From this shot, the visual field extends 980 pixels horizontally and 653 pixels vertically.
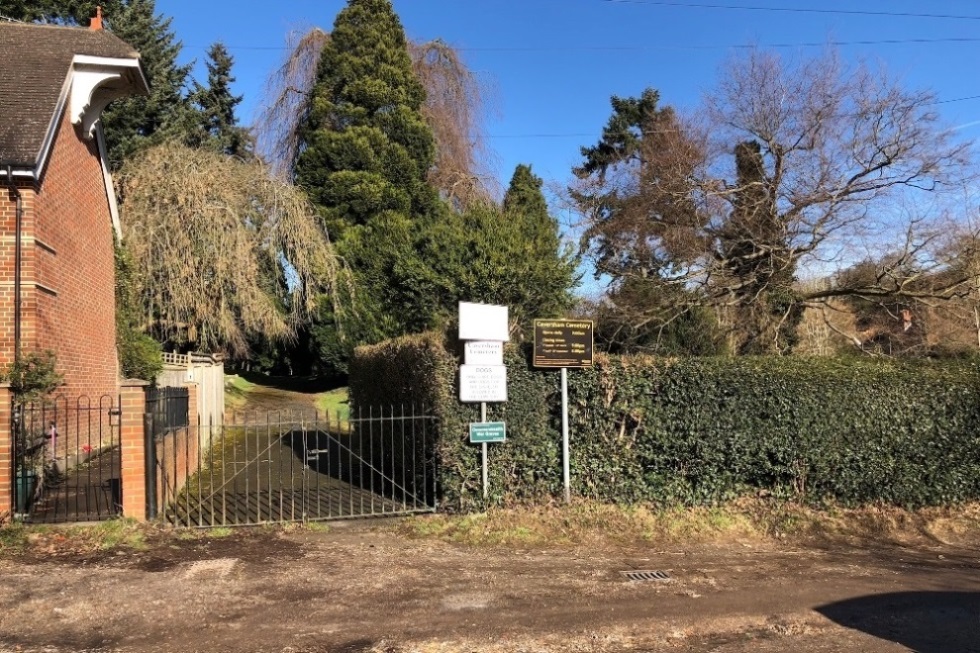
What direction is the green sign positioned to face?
toward the camera

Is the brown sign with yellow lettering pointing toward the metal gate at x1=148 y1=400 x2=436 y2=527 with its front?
no

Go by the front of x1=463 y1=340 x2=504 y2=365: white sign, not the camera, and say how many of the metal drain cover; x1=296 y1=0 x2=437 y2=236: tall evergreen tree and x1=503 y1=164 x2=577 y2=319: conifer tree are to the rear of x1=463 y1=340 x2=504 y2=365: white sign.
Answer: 2

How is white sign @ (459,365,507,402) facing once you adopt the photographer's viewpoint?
facing the viewer

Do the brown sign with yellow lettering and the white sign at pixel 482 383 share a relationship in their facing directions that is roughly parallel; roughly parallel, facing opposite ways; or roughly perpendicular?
roughly parallel

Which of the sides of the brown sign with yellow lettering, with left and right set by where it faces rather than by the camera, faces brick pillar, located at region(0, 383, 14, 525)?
right

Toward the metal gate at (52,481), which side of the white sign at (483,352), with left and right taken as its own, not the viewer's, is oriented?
right

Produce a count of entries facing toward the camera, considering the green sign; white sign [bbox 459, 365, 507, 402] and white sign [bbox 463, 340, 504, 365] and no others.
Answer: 3

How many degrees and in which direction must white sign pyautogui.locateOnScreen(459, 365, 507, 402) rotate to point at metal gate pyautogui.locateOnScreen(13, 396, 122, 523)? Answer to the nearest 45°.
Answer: approximately 90° to its right

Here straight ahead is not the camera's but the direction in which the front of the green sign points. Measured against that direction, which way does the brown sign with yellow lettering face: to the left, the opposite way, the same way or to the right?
the same way

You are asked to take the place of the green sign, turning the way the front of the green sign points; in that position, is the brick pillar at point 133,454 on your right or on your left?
on your right

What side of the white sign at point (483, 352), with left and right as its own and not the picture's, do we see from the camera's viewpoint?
front

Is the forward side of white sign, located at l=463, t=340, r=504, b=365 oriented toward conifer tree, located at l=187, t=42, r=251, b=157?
no
